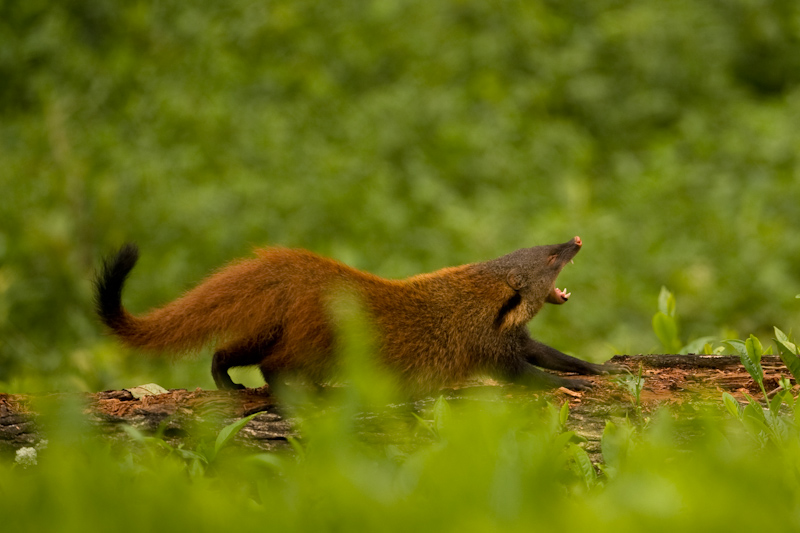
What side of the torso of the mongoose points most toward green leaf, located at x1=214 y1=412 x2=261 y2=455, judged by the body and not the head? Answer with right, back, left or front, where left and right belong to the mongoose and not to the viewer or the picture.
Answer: right

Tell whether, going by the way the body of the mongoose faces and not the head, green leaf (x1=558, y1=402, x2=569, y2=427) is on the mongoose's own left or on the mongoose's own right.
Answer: on the mongoose's own right

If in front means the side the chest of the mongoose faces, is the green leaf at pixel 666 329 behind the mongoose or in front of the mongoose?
in front

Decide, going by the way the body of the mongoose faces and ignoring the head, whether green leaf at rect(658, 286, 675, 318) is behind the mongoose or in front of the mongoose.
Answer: in front

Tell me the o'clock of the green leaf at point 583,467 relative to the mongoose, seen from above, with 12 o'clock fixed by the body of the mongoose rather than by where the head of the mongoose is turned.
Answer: The green leaf is roughly at 2 o'clock from the mongoose.

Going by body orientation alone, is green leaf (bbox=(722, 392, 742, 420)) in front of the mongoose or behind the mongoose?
in front

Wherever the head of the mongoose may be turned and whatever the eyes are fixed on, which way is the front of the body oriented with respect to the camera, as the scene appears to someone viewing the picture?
to the viewer's right

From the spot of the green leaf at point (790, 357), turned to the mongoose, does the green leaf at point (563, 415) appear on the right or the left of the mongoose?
left

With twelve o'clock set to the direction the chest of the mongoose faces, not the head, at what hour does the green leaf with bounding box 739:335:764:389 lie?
The green leaf is roughly at 1 o'clock from the mongoose.

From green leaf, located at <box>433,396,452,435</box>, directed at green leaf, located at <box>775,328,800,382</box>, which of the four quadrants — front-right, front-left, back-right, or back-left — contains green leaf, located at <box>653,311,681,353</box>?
front-left

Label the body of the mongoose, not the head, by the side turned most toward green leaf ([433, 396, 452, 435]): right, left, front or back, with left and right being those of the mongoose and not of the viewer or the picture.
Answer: right
